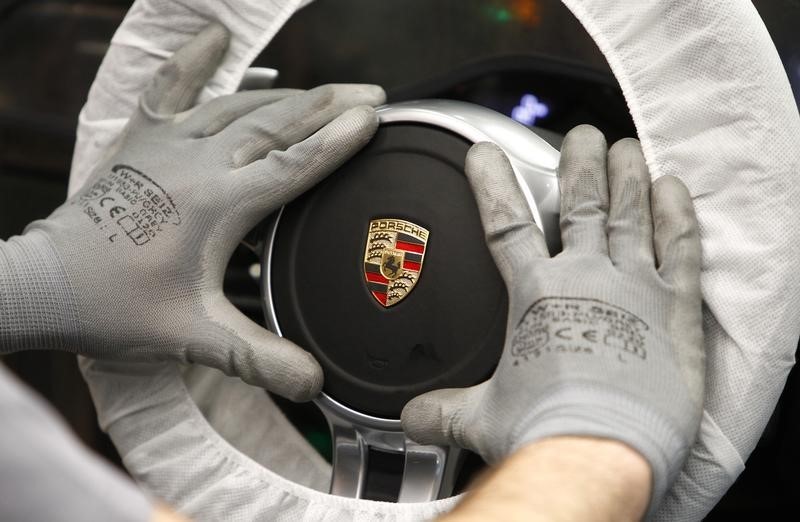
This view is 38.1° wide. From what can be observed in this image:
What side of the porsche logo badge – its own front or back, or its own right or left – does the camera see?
front
